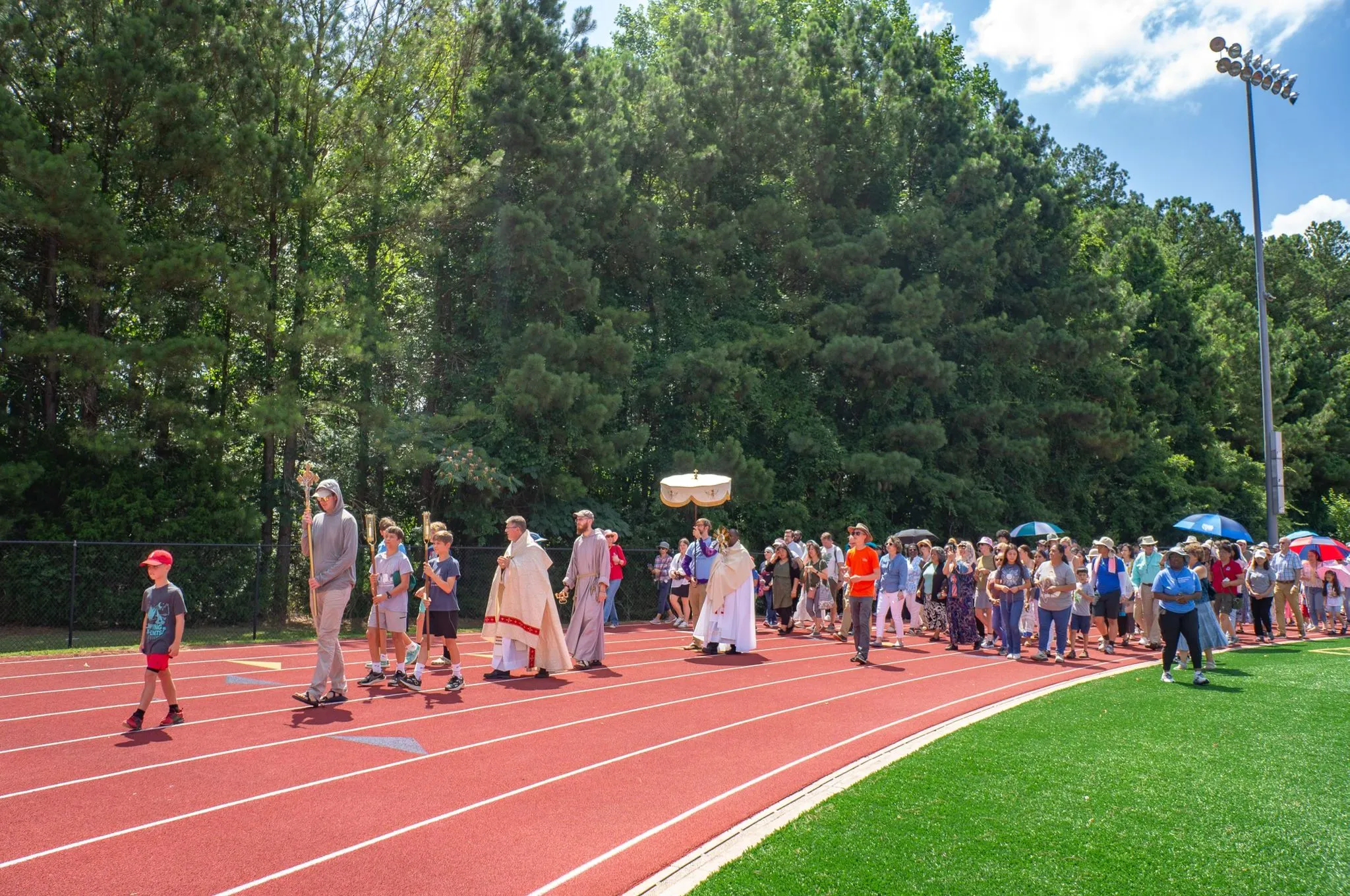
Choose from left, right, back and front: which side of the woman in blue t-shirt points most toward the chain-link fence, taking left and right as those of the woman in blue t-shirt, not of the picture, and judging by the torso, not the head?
right

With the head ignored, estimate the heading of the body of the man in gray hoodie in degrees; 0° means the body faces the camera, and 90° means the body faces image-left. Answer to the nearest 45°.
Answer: approximately 45°

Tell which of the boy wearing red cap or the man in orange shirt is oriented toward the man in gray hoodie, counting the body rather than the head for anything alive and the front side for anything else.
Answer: the man in orange shirt

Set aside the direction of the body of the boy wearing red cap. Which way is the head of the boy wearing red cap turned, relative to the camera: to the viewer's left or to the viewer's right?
to the viewer's left

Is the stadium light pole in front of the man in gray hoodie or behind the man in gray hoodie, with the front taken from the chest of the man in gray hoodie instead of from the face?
behind

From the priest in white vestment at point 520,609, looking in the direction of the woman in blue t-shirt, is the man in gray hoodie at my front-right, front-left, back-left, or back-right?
back-right

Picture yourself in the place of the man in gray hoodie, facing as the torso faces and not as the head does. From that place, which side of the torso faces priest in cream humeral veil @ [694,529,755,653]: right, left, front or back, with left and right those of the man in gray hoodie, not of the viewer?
back

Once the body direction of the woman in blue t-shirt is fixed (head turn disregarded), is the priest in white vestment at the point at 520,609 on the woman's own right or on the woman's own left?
on the woman's own right

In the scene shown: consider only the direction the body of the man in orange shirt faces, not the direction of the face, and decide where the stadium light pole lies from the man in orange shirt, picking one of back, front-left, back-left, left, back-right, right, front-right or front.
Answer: back

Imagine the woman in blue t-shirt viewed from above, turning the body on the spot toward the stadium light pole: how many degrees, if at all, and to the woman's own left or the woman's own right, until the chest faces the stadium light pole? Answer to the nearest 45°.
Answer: approximately 180°

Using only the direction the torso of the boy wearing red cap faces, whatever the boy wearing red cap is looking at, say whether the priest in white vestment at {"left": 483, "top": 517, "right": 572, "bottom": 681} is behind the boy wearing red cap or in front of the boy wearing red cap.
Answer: behind
